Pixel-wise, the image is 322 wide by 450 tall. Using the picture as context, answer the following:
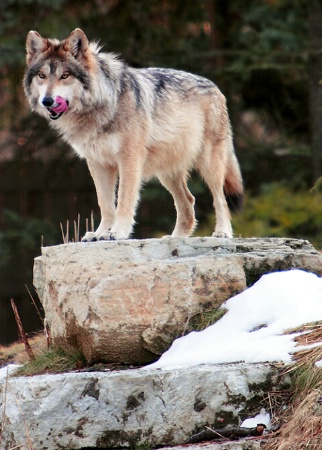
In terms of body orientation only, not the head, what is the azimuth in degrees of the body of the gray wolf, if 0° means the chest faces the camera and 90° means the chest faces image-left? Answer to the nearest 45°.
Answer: approximately 45°

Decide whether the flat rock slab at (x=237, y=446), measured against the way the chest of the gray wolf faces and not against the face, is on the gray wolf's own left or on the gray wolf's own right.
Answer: on the gray wolf's own left

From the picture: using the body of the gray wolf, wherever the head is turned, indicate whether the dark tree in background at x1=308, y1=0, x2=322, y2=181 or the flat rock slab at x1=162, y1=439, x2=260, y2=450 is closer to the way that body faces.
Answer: the flat rock slab

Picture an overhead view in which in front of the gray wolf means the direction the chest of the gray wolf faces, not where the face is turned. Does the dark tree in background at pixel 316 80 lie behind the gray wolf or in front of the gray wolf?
behind

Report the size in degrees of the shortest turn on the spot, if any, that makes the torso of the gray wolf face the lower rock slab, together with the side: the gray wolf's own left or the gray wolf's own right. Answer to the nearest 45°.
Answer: approximately 45° to the gray wolf's own left
